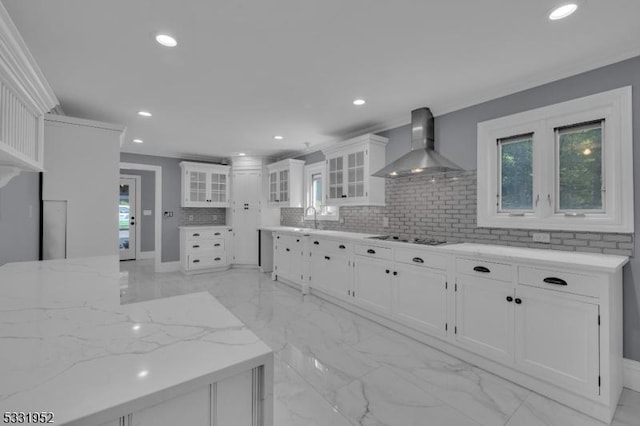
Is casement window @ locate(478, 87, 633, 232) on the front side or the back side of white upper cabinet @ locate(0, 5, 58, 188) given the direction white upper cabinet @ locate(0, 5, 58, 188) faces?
on the front side

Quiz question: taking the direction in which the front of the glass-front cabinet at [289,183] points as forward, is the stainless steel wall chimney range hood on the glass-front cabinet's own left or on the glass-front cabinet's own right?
on the glass-front cabinet's own left

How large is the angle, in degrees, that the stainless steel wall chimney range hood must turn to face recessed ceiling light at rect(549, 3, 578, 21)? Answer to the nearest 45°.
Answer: approximately 90° to its left

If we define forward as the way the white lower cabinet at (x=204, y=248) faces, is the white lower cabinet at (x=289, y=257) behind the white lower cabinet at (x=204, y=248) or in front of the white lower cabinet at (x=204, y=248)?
in front

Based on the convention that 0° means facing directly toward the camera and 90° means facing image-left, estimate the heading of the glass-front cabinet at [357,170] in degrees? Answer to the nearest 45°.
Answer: approximately 45°

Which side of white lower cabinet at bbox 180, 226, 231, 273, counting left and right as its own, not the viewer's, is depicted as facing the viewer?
front

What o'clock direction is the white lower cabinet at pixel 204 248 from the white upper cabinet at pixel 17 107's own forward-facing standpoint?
The white lower cabinet is roughly at 10 o'clock from the white upper cabinet.

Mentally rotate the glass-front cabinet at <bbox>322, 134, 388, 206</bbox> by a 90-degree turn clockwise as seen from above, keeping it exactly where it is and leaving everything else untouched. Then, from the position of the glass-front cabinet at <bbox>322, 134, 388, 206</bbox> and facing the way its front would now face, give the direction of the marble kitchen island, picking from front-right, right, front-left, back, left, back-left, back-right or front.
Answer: back-left

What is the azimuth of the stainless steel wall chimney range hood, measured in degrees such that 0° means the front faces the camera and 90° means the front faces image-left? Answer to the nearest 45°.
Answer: approximately 45°

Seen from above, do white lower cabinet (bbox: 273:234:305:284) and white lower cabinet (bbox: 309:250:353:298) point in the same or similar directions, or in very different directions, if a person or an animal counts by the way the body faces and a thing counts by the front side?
same or similar directions

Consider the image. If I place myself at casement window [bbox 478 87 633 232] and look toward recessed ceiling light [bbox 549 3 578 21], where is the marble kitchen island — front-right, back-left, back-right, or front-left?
front-right

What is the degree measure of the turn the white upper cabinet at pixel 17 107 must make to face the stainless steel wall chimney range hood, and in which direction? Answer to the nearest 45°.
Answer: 0° — it already faces it

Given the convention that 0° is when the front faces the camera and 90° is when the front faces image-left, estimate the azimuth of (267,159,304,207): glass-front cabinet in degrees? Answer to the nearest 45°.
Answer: approximately 45°

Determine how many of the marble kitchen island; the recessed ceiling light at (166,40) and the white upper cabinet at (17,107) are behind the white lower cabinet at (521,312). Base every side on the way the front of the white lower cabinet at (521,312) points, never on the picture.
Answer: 0
